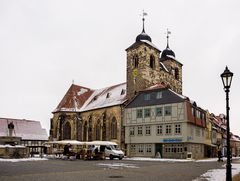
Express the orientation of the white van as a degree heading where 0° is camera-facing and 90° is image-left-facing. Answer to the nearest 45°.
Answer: approximately 315°
